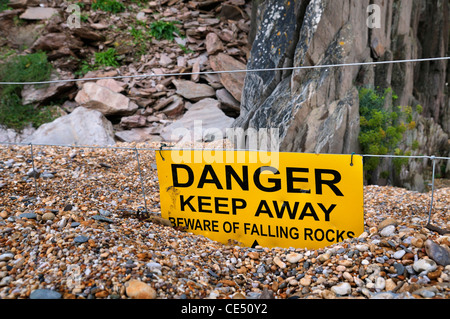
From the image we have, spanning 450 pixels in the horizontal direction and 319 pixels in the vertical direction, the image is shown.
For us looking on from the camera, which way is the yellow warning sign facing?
facing the viewer

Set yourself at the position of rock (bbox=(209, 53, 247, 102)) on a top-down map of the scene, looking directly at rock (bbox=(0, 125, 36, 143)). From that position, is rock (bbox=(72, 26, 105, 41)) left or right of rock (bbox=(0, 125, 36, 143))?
right

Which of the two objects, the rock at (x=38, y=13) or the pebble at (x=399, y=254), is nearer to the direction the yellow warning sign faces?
the pebble

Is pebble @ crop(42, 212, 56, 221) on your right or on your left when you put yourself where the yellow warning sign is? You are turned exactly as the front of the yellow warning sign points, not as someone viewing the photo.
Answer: on your right

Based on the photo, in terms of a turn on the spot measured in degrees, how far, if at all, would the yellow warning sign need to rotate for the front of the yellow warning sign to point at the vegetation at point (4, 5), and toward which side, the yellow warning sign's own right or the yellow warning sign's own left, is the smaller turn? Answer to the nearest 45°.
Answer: approximately 135° to the yellow warning sign's own right

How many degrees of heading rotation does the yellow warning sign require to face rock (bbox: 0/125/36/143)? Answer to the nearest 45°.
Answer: approximately 135° to its right

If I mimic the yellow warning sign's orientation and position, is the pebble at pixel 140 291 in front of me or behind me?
in front

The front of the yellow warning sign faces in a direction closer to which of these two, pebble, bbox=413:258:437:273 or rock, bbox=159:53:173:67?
the pebble
